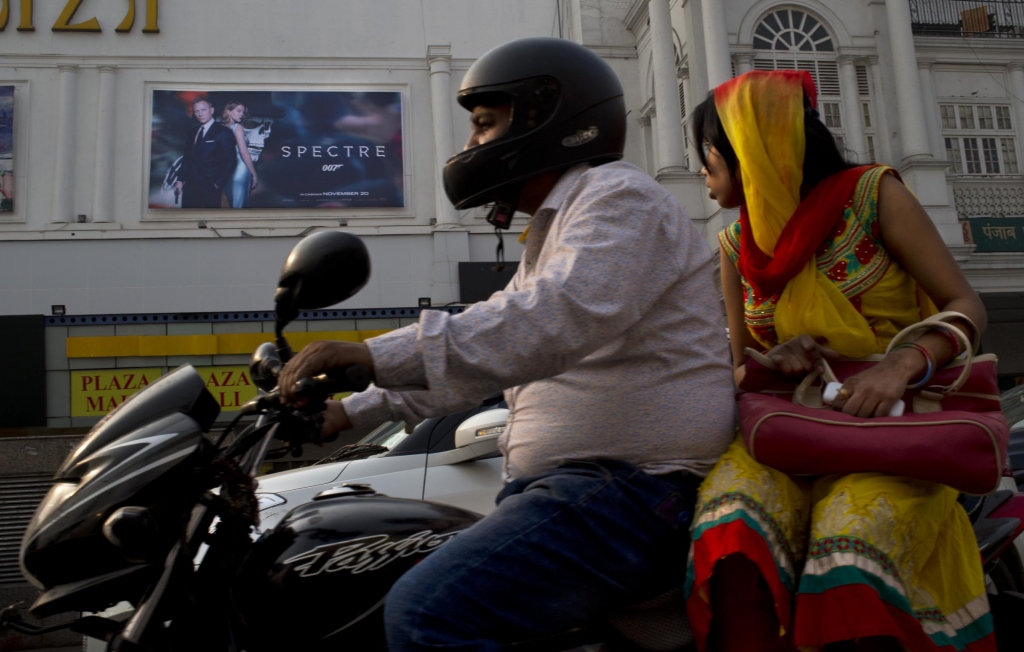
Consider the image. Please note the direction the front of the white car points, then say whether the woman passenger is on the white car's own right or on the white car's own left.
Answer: on the white car's own left

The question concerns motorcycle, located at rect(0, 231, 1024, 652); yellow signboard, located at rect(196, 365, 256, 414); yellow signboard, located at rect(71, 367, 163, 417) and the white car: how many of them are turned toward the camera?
2

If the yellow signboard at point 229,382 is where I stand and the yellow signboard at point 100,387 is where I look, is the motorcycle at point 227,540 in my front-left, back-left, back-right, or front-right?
back-left

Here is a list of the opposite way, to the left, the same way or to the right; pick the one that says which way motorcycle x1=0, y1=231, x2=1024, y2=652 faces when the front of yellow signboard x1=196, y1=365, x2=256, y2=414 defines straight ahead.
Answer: to the right

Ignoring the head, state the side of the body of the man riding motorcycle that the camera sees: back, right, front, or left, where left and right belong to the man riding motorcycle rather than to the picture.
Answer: left

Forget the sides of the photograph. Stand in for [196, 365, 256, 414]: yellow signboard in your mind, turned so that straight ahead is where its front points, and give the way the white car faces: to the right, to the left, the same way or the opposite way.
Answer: to the right

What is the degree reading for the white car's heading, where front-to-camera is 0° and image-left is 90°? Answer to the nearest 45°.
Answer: approximately 90°

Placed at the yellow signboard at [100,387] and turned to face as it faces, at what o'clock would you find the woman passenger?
The woman passenger is roughly at 12 o'clock from the yellow signboard.

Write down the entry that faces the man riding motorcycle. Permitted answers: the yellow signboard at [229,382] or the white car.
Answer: the yellow signboard

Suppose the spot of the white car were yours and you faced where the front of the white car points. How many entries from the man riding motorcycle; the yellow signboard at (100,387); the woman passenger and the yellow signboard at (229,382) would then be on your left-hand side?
2

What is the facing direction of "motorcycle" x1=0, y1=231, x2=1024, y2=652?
to the viewer's left

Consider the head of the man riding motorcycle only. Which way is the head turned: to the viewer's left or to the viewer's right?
to the viewer's left

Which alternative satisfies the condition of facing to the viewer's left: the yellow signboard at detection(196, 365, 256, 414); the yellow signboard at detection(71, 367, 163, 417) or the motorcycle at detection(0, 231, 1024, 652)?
the motorcycle

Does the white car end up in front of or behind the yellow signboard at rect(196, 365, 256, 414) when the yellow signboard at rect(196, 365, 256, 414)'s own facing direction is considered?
in front
